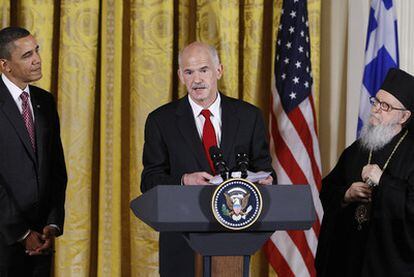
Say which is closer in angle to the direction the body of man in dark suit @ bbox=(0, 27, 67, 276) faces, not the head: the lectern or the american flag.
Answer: the lectern

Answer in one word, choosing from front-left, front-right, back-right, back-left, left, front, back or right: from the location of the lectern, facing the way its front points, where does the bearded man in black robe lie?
back-left

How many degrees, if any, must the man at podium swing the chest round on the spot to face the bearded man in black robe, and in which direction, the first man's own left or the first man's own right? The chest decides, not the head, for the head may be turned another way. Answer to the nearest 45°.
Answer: approximately 90° to the first man's own left

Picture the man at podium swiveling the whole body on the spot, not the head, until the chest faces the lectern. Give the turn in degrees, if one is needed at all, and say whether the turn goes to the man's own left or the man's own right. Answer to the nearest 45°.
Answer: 0° — they already face it

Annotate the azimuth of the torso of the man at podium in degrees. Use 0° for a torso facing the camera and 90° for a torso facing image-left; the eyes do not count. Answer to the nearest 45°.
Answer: approximately 0°

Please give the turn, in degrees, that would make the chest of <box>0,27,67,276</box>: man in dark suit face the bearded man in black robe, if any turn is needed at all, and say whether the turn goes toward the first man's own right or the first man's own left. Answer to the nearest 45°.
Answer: approximately 45° to the first man's own left

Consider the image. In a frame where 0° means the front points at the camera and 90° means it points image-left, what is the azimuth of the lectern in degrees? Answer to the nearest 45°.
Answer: approximately 0°

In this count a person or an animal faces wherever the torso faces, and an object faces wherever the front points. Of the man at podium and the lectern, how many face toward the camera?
2

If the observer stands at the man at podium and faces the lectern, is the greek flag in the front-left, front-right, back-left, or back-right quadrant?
back-left
